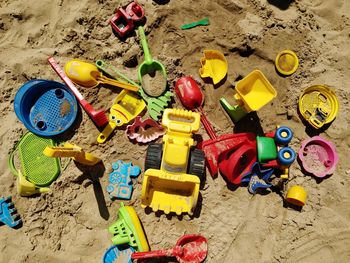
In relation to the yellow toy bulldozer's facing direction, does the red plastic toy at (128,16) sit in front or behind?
behind

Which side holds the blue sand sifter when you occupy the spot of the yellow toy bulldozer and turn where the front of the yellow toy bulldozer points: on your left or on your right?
on your right

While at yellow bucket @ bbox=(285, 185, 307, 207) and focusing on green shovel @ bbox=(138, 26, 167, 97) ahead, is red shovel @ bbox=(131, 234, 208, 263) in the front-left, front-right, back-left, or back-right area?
front-left

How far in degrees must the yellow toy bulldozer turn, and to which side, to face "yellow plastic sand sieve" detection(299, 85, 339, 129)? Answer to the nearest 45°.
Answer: approximately 135° to its left

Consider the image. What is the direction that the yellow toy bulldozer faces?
toward the camera

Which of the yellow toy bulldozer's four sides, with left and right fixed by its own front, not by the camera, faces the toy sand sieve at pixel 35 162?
right

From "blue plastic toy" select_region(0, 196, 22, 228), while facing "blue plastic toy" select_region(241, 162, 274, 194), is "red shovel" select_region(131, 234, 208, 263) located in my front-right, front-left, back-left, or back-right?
front-right

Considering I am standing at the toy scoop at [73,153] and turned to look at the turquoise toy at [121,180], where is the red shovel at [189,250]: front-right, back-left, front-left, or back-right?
front-right

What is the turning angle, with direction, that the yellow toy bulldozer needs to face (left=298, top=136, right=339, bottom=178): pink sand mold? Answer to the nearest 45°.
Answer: approximately 135° to its left
